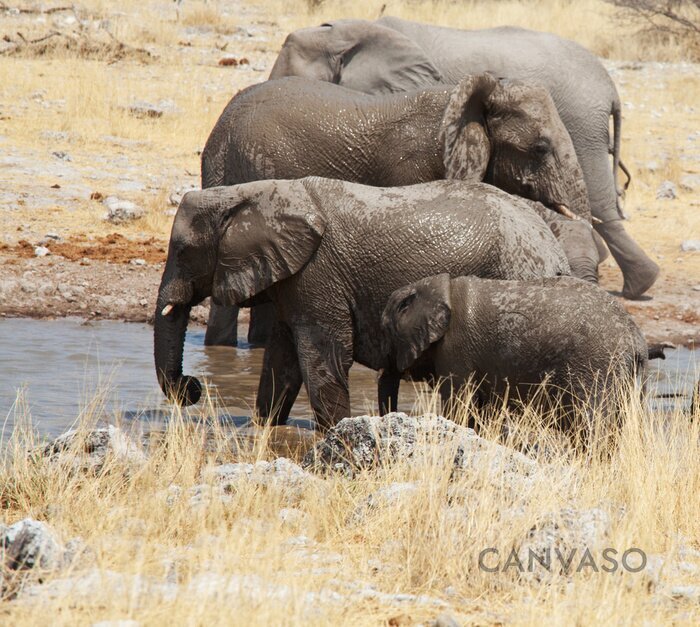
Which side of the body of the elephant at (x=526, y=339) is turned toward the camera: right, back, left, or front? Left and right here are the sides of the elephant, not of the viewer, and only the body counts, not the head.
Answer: left

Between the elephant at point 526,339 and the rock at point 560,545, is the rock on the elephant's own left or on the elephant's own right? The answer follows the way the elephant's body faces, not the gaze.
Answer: on the elephant's own left

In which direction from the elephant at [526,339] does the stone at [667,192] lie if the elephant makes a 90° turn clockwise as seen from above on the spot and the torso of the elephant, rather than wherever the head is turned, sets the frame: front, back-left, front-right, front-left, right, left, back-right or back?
front

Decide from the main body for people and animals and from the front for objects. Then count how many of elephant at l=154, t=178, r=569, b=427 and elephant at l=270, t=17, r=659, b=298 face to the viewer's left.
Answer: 2

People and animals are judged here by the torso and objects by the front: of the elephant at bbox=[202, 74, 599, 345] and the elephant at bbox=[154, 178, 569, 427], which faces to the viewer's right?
the elephant at bbox=[202, 74, 599, 345]

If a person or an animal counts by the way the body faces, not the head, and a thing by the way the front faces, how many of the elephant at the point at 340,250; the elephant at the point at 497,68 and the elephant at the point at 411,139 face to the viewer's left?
2

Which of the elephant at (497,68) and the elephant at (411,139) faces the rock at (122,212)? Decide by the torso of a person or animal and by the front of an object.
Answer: the elephant at (497,68)

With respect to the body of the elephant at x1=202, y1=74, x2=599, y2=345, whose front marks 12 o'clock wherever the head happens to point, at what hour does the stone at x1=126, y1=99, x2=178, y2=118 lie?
The stone is roughly at 8 o'clock from the elephant.

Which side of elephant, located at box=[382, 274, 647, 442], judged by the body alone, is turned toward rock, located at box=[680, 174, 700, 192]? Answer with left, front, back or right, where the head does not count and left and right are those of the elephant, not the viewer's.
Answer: right

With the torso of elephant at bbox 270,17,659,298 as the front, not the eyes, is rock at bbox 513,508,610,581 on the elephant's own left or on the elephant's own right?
on the elephant's own left

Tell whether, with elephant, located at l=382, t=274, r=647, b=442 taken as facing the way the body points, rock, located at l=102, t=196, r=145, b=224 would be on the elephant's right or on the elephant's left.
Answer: on the elephant's right

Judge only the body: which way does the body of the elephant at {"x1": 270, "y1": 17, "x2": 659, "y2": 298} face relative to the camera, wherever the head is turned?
to the viewer's left

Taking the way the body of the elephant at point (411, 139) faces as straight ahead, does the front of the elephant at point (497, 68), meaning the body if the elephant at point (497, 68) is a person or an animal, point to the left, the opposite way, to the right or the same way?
the opposite way

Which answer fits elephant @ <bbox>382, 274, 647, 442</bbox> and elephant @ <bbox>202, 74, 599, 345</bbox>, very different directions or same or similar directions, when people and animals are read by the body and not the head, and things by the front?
very different directions

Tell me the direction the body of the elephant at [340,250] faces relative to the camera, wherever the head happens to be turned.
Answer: to the viewer's left

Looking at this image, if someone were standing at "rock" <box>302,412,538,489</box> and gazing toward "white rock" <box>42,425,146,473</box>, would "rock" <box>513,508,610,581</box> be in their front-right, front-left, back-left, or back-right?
back-left

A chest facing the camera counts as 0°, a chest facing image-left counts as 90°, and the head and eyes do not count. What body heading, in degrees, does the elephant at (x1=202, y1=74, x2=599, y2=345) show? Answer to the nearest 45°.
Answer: approximately 270°

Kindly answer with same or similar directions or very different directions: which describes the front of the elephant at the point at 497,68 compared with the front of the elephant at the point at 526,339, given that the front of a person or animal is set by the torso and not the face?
same or similar directions

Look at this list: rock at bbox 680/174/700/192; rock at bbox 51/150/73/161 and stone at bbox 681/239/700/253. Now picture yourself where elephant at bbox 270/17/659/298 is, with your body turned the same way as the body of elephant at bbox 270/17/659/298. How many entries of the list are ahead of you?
1
